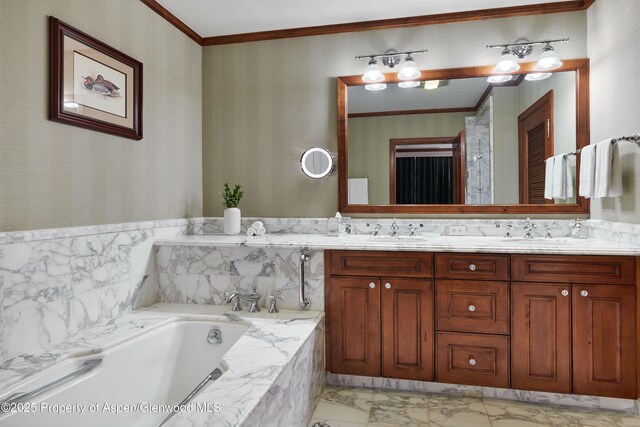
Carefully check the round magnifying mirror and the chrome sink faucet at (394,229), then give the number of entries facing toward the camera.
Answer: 2

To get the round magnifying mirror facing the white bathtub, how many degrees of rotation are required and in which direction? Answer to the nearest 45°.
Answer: approximately 45° to its right

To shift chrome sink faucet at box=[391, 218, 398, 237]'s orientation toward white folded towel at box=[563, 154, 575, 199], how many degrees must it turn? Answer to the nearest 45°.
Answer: approximately 90° to its left

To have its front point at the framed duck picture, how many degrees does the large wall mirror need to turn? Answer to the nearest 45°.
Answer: approximately 45° to its right

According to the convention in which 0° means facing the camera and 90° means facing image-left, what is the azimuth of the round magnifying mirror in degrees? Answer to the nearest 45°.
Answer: approximately 0°

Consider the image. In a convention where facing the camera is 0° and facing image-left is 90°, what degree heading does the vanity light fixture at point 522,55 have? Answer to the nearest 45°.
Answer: approximately 0°

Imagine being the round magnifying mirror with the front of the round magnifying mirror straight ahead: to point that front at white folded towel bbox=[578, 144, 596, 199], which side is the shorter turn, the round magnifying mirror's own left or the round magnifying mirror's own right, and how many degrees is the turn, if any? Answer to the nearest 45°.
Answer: approximately 90° to the round magnifying mirror's own left
